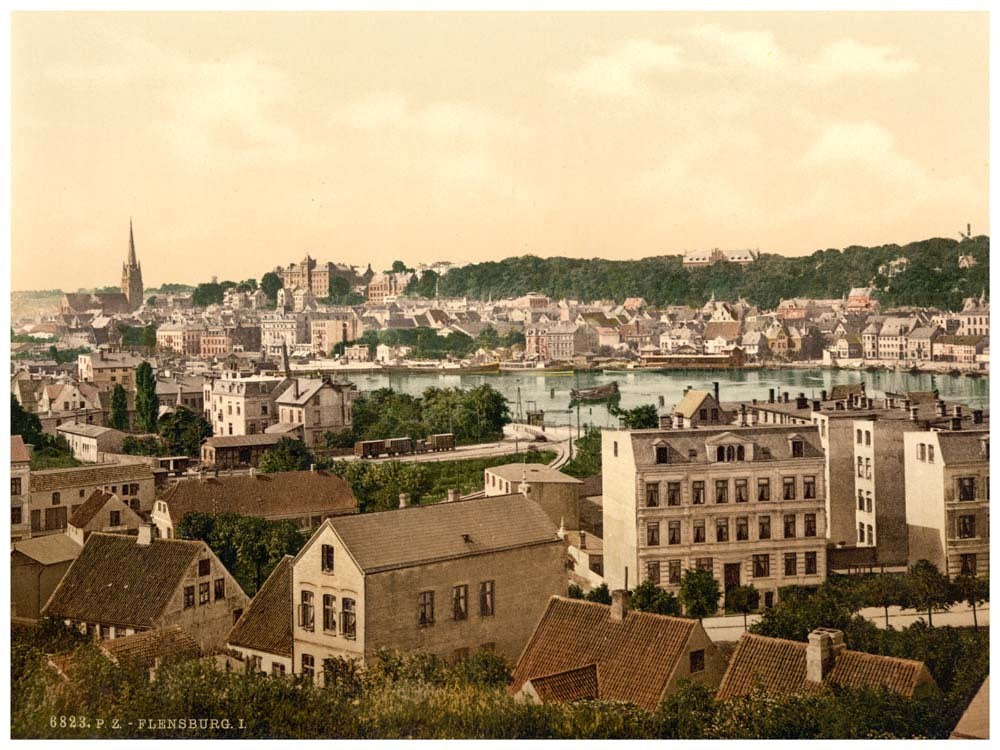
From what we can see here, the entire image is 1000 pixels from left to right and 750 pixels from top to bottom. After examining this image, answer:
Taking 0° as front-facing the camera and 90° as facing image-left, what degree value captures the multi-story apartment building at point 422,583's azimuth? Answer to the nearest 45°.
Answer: approximately 45°

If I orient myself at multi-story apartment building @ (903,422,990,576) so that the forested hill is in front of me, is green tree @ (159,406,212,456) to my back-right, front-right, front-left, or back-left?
front-left

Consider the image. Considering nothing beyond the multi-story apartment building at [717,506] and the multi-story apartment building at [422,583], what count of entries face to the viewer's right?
0

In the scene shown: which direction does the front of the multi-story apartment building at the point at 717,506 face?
toward the camera

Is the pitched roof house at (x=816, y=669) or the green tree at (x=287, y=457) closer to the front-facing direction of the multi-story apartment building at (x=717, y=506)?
the pitched roof house

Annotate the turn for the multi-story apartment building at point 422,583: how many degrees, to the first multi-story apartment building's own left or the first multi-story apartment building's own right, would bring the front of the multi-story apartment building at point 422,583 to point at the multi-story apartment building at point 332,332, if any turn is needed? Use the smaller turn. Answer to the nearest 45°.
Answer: approximately 135° to the first multi-story apartment building's own right

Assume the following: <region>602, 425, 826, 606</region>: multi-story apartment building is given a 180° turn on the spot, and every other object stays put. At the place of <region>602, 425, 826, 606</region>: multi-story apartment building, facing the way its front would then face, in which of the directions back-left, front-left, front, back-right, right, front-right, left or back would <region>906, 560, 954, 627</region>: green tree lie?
right

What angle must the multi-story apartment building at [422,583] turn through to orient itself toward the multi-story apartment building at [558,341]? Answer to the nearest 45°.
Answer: approximately 180°

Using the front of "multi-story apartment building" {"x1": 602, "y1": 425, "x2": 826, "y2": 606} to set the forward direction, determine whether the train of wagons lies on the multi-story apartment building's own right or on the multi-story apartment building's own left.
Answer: on the multi-story apartment building's own right

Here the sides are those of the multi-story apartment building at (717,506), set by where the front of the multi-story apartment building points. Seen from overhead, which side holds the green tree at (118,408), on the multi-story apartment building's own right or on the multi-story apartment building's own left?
on the multi-story apartment building's own right

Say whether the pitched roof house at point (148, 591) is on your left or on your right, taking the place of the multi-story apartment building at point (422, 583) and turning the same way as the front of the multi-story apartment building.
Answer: on your right

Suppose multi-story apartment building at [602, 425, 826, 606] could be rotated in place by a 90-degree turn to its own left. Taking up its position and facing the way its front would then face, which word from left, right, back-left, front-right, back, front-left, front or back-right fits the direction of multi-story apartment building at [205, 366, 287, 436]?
back

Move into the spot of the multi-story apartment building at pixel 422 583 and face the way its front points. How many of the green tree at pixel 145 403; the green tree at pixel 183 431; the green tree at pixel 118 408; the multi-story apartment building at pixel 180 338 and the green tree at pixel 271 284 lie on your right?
5

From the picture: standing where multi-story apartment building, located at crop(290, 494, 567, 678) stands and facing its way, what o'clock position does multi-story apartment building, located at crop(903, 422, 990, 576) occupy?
multi-story apartment building, located at crop(903, 422, 990, 576) is roughly at 7 o'clock from multi-story apartment building, located at crop(290, 494, 567, 678).

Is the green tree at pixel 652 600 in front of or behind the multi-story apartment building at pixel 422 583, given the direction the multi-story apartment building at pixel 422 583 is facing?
behind

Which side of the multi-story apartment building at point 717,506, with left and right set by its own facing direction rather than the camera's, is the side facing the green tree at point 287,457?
right

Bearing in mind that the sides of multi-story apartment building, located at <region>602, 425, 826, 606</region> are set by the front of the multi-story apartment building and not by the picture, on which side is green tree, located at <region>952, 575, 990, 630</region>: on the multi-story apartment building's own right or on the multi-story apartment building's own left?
on the multi-story apartment building's own left

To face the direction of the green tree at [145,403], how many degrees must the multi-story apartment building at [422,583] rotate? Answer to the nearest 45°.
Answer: approximately 90° to its right
